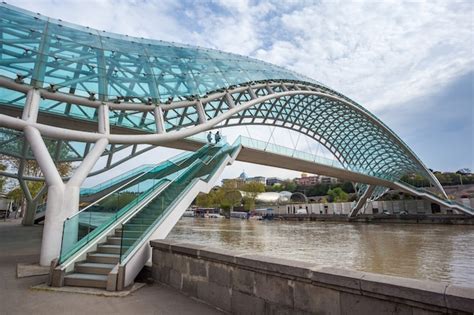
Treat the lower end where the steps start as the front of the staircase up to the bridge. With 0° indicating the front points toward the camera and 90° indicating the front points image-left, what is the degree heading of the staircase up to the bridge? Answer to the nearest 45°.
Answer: approximately 45°

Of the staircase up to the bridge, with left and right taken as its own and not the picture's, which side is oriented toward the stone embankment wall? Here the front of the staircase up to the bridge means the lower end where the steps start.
left
